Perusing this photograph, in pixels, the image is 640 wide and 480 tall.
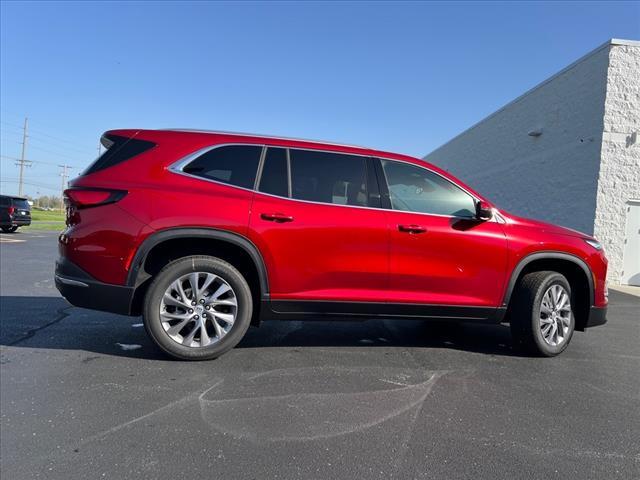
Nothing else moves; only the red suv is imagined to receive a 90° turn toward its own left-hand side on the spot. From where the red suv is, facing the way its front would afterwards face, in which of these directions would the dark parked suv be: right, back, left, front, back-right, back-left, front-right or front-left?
front-left

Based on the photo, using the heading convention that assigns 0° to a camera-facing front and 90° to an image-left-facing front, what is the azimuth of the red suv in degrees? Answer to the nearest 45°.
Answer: approximately 270°
